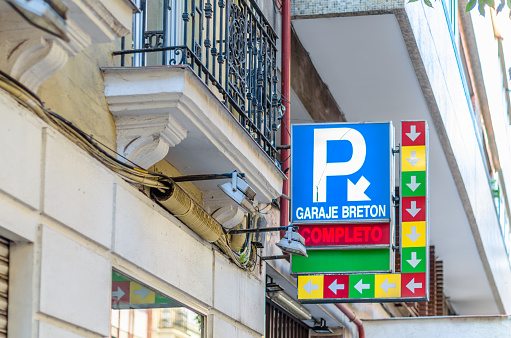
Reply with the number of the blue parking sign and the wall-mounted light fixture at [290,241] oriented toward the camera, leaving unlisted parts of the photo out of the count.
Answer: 1

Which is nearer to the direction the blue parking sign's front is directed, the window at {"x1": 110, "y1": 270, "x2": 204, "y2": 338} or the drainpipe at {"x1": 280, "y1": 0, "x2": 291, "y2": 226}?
the window

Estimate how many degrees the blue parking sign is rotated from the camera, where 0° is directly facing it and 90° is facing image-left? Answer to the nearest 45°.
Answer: approximately 0°

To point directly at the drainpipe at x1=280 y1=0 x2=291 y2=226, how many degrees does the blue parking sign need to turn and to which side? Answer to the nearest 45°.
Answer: approximately 135° to its right

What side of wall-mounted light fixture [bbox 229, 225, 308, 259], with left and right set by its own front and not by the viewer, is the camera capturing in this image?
left

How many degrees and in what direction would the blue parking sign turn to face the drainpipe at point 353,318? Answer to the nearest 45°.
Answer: approximately 180°
